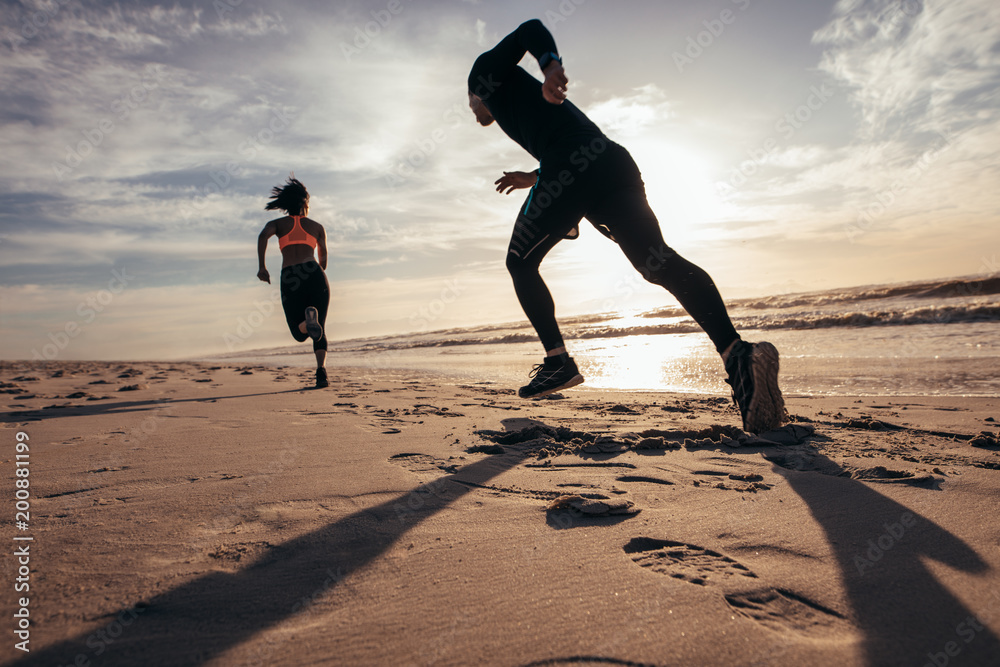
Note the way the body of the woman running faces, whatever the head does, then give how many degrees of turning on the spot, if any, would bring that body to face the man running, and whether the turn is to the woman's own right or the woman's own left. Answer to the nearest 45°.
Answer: approximately 180°

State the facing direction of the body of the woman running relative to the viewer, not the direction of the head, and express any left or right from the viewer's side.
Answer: facing away from the viewer

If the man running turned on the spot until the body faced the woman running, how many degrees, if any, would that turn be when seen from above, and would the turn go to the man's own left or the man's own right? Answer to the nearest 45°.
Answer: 0° — they already face them

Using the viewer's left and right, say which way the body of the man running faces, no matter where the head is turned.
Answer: facing away from the viewer and to the left of the viewer
